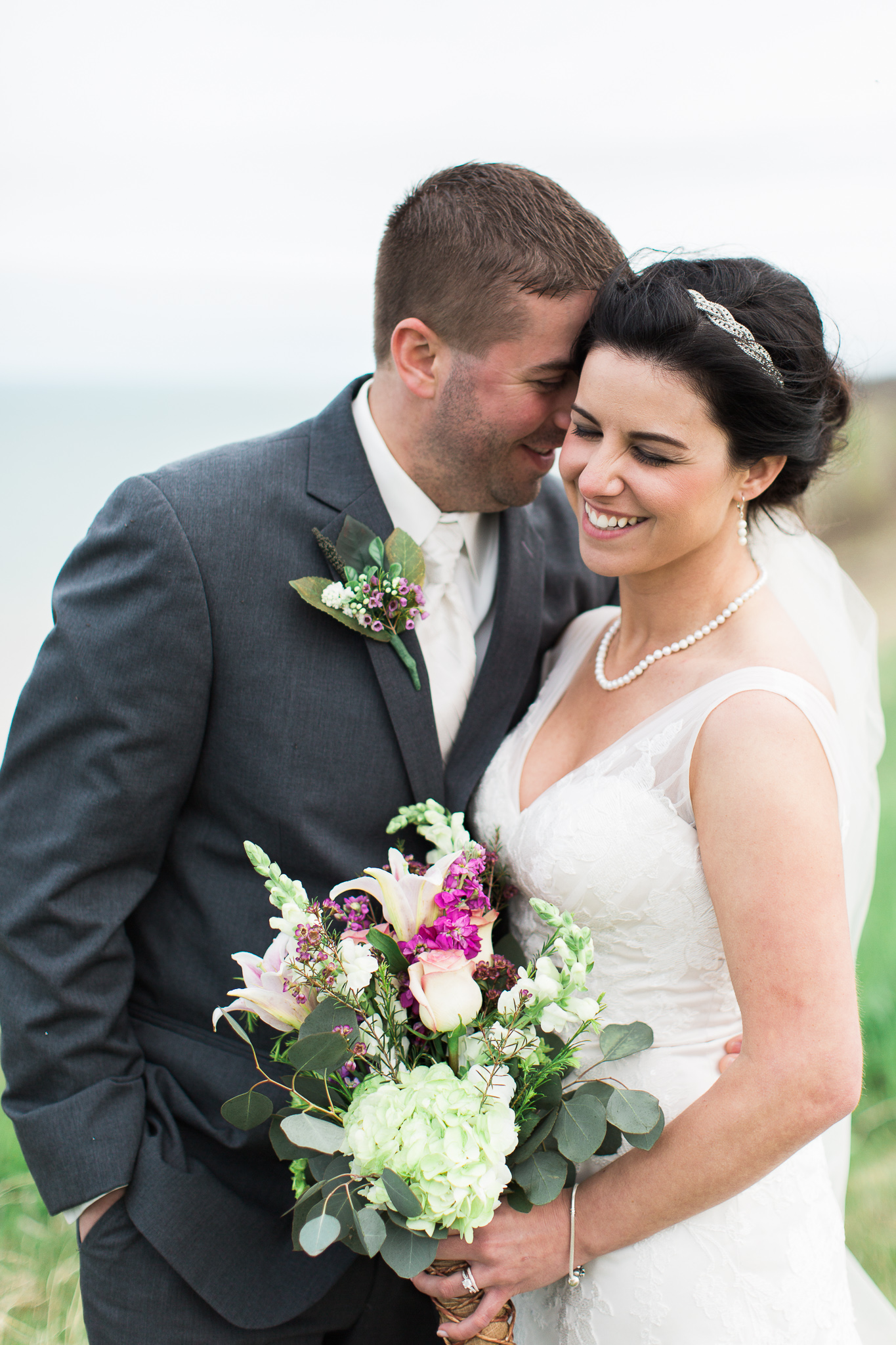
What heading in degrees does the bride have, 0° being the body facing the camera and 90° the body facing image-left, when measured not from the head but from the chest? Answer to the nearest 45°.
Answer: approximately 45°

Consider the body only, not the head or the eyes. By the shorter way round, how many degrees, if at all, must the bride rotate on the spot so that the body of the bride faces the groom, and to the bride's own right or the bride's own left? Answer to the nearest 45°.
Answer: approximately 45° to the bride's own right

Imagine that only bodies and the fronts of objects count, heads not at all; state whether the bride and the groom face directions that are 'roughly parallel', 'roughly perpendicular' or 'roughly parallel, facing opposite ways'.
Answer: roughly perpendicular

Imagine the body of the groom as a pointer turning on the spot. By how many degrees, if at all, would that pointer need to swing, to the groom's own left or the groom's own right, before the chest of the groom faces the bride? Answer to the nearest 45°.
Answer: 0° — they already face them

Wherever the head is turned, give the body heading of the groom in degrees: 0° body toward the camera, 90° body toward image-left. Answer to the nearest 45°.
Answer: approximately 315°
